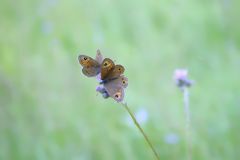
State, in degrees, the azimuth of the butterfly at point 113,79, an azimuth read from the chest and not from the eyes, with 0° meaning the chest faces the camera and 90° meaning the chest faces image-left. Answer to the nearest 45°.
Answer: approximately 90°
